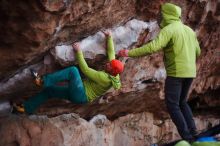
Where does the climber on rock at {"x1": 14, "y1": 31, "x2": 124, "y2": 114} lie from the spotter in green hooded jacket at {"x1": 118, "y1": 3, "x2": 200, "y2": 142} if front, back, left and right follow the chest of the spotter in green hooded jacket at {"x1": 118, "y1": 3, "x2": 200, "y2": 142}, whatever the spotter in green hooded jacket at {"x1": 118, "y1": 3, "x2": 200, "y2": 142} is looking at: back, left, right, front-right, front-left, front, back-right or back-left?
front-left

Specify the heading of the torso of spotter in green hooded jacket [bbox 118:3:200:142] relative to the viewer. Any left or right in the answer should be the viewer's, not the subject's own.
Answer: facing away from the viewer and to the left of the viewer
